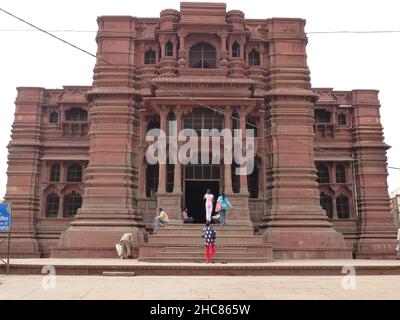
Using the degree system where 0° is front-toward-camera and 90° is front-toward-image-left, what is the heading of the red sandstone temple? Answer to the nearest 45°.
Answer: approximately 0°

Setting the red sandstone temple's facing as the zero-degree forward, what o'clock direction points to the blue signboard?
The blue signboard is roughly at 1 o'clock from the red sandstone temple.

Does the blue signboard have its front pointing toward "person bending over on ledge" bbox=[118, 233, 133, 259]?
no

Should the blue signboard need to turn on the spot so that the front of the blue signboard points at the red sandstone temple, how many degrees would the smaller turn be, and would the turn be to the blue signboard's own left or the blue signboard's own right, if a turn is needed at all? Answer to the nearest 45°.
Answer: approximately 135° to the blue signboard's own left

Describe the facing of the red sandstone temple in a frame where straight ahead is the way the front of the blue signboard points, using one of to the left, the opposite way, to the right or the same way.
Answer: the same way

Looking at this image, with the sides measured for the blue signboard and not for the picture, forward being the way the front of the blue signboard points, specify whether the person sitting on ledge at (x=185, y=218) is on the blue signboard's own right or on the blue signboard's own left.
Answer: on the blue signboard's own left

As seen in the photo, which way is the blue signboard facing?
toward the camera

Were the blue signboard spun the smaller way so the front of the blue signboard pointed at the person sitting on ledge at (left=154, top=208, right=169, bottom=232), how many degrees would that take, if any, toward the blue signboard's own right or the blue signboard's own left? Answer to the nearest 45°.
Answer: approximately 135° to the blue signboard's own left

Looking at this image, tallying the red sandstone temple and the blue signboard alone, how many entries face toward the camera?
2
